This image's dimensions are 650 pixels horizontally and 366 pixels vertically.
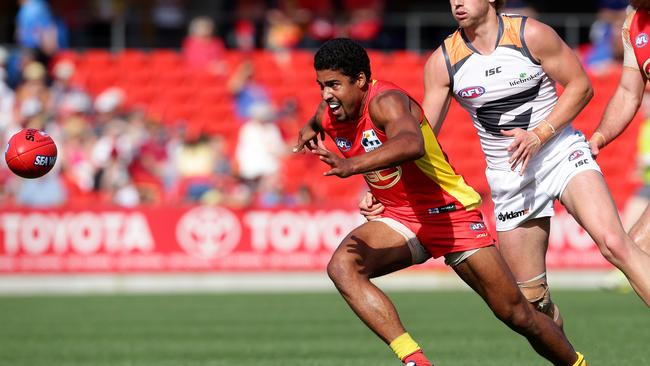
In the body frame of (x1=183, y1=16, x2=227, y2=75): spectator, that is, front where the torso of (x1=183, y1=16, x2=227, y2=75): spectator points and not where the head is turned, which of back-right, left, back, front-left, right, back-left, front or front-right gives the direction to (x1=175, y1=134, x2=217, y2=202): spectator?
front

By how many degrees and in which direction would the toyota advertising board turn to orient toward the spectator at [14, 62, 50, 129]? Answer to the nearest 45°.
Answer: approximately 135° to its right

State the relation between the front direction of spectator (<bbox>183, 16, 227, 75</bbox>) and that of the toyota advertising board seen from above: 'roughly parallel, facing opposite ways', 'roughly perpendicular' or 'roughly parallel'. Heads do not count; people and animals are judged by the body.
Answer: roughly parallel

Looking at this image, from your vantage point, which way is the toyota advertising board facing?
toward the camera

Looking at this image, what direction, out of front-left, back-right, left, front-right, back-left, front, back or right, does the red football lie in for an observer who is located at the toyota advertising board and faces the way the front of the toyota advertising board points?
front

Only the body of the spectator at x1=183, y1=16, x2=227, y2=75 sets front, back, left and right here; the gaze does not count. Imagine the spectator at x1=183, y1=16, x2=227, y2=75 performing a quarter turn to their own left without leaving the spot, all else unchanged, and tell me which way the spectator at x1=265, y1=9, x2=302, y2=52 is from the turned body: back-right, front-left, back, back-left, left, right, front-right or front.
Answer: front

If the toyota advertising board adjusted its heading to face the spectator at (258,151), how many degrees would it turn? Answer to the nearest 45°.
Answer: approximately 135° to its left

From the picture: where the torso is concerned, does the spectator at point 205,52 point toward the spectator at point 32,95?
no

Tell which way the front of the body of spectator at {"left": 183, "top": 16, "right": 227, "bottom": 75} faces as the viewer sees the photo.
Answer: toward the camera

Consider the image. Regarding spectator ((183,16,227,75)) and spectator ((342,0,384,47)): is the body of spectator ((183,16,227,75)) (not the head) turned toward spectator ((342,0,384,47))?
no

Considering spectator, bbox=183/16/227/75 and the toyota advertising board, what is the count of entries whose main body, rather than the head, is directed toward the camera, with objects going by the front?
2

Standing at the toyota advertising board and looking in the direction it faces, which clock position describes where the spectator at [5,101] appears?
The spectator is roughly at 4 o'clock from the toyota advertising board.

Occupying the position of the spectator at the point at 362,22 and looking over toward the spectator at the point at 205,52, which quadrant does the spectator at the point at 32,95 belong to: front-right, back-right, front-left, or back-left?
front-left
